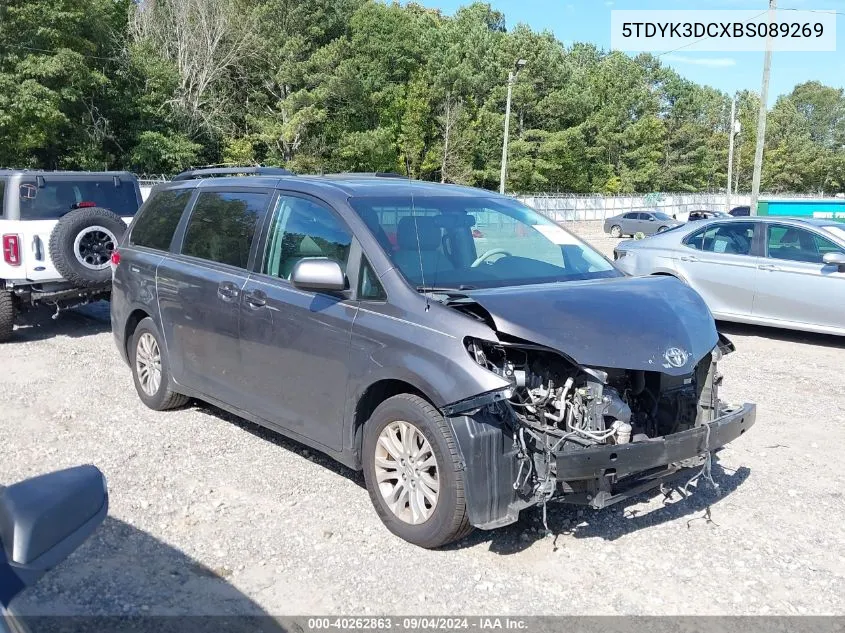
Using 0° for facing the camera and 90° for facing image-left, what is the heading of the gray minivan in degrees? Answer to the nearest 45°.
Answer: approximately 315°

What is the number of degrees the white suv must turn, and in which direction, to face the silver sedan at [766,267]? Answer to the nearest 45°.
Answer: approximately 135° to its right

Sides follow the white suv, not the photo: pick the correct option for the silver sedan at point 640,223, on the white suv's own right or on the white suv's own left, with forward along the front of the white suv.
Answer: on the white suv's own right

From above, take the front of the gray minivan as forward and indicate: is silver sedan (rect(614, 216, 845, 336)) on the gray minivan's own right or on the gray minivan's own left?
on the gray minivan's own left

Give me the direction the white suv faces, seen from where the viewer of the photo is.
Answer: facing away from the viewer and to the left of the viewer

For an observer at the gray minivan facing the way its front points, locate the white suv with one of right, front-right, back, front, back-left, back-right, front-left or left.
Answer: back

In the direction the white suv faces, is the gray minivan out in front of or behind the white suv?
behind
